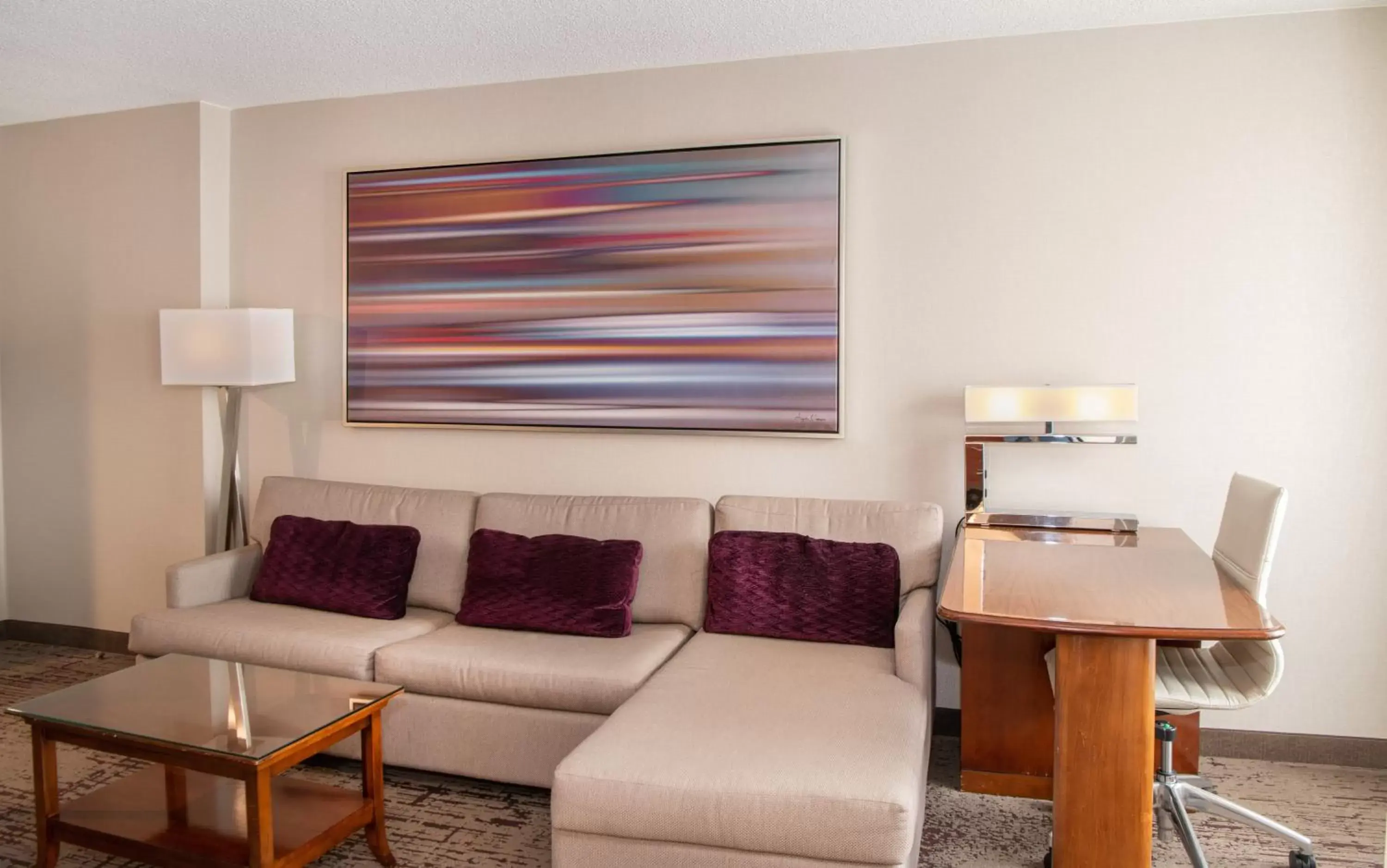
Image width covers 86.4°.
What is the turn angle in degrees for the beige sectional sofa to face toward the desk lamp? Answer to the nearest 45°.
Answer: approximately 135° to its left

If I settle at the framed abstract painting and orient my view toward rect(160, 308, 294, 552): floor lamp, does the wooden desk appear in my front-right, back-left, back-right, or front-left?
back-left

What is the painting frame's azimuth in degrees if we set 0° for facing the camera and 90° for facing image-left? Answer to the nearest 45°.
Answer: approximately 0°

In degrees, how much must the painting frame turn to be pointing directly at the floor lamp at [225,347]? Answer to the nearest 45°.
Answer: approximately 90° to its right

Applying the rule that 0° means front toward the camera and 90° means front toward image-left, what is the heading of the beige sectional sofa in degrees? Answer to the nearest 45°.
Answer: approximately 45°

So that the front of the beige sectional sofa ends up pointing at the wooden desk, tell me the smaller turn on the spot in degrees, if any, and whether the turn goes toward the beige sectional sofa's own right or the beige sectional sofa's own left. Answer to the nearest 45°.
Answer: approximately 90° to the beige sectional sofa's own left
